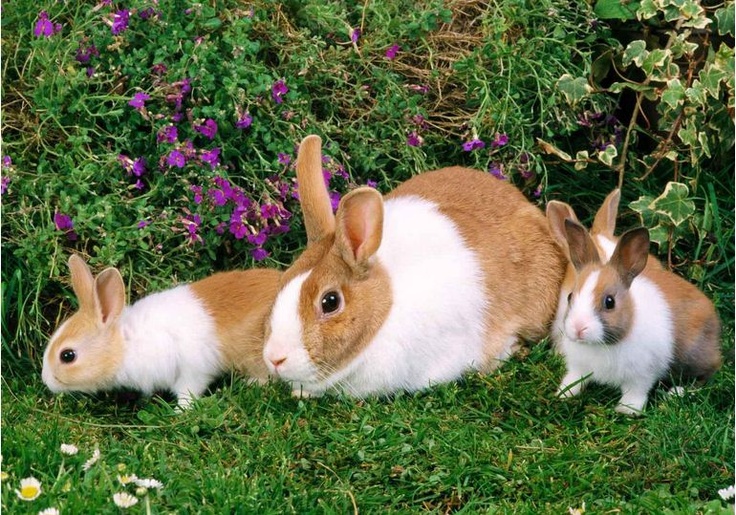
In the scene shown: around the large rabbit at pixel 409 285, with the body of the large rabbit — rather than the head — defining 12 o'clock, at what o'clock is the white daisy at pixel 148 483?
The white daisy is roughly at 12 o'clock from the large rabbit.

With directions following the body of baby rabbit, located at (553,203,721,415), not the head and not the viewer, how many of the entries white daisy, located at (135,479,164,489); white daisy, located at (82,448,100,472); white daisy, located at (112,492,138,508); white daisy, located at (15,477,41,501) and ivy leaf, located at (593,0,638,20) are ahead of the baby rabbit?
4

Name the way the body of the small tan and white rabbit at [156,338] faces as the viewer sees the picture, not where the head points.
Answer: to the viewer's left

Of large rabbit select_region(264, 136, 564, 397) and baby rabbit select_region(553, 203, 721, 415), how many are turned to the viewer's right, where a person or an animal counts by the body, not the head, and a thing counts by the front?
0

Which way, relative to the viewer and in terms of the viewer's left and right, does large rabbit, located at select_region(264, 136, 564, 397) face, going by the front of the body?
facing the viewer and to the left of the viewer

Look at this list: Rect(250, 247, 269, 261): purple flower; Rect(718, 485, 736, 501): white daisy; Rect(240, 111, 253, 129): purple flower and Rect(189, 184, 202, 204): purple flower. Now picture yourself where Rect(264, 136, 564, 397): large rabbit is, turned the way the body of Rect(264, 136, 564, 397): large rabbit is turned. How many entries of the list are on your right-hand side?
3

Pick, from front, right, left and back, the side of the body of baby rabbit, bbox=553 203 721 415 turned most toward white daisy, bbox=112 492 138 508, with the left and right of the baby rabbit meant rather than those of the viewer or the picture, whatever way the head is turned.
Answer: front

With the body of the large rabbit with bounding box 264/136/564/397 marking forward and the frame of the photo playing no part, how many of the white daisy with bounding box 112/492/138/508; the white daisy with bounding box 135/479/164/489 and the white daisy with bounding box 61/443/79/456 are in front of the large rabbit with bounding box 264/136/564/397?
3

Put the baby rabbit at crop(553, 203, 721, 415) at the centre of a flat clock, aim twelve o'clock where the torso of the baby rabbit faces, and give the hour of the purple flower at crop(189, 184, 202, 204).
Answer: The purple flower is roughly at 2 o'clock from the baby rabbit.

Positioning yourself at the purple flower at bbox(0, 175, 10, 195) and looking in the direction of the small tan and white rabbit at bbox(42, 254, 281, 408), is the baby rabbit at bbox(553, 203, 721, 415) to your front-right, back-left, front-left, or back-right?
front-left

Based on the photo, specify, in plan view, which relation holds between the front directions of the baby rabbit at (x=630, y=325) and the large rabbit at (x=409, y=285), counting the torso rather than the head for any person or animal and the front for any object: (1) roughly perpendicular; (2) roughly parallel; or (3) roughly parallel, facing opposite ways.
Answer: roughly parallel

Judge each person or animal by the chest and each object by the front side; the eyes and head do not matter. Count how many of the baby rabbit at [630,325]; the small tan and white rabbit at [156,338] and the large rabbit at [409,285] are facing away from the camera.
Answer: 0

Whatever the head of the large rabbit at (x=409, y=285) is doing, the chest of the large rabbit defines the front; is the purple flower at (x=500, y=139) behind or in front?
behind

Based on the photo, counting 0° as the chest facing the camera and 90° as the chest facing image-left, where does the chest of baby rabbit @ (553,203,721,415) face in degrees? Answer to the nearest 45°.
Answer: approximately 45°

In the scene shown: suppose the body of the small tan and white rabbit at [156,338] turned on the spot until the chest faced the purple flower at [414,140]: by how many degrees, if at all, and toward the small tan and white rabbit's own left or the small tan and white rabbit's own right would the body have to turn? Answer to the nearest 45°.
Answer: approximately 135° to the small tan and white rabbit's own right
